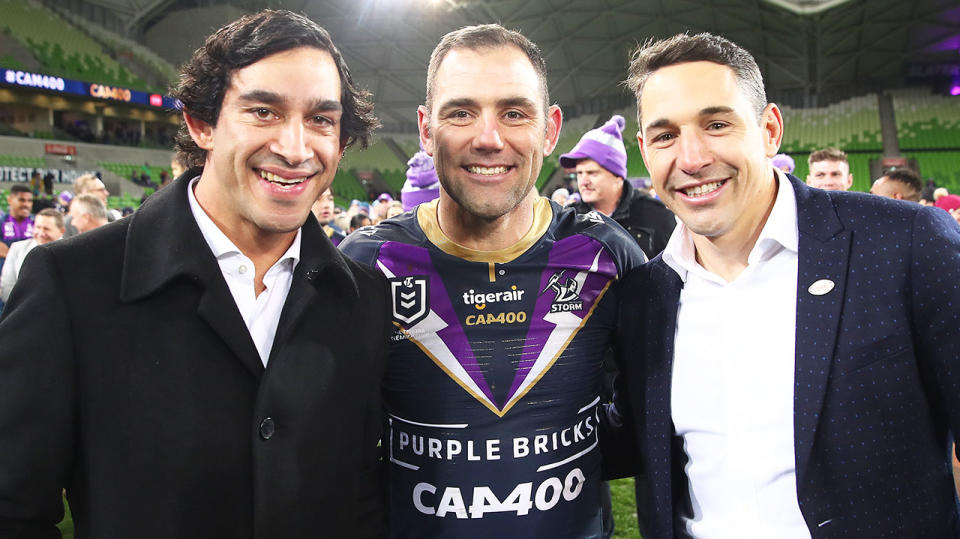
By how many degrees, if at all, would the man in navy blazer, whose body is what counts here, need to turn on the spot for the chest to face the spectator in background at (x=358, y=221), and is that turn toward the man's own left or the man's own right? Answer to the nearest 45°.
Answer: approximately 90° to the man's own right

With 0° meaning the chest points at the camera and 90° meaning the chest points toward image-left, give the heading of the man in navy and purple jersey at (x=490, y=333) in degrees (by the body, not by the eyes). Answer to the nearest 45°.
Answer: approximately 0°

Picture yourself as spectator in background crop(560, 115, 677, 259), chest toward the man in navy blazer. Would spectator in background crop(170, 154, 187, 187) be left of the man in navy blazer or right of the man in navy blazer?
right

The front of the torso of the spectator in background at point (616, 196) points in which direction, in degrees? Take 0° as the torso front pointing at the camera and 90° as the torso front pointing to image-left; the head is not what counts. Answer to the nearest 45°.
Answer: approximately 45°
